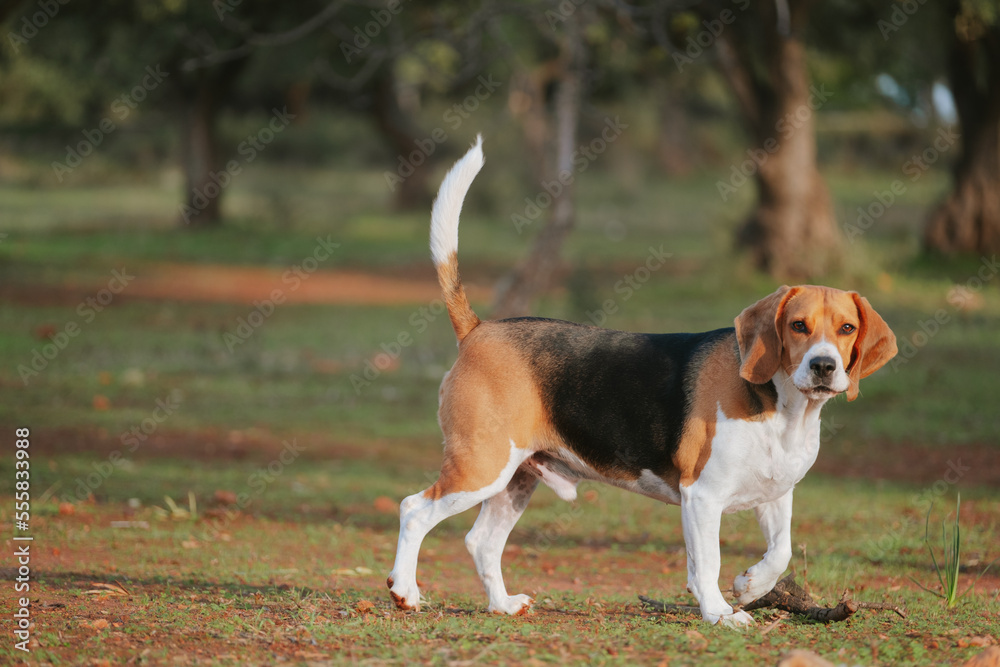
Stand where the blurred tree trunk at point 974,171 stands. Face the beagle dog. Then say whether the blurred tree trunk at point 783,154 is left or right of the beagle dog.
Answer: right

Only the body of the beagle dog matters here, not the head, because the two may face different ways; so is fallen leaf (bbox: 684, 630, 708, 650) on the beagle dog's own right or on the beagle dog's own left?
on the beagle dog's own right

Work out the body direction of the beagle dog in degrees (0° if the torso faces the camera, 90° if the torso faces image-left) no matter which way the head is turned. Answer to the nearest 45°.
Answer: approximately 270°

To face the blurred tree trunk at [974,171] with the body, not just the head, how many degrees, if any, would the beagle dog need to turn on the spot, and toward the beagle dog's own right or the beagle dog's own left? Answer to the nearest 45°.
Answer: approximately 90° to the beagle dog's own left

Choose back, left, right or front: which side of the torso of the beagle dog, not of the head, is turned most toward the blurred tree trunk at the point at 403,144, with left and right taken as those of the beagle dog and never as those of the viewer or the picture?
left

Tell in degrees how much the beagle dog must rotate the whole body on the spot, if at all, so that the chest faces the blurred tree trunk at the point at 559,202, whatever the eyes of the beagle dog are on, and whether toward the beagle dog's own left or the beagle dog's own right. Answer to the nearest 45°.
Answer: approximately 90° to the beagle dog's own left

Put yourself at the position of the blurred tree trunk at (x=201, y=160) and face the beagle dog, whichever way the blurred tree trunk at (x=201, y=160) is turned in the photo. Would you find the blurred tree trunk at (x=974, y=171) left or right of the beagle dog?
left

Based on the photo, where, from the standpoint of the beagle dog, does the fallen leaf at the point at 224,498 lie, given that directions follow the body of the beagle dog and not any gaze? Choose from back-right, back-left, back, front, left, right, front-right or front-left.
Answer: back-left

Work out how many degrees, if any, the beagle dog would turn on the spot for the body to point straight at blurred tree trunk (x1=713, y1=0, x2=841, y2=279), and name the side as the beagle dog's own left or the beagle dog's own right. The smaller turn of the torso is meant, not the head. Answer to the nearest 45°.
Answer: approximately 90° to the beagle dog's own left

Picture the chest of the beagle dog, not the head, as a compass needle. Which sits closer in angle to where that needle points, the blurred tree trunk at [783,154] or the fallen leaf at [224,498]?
the blurred tree trunk
